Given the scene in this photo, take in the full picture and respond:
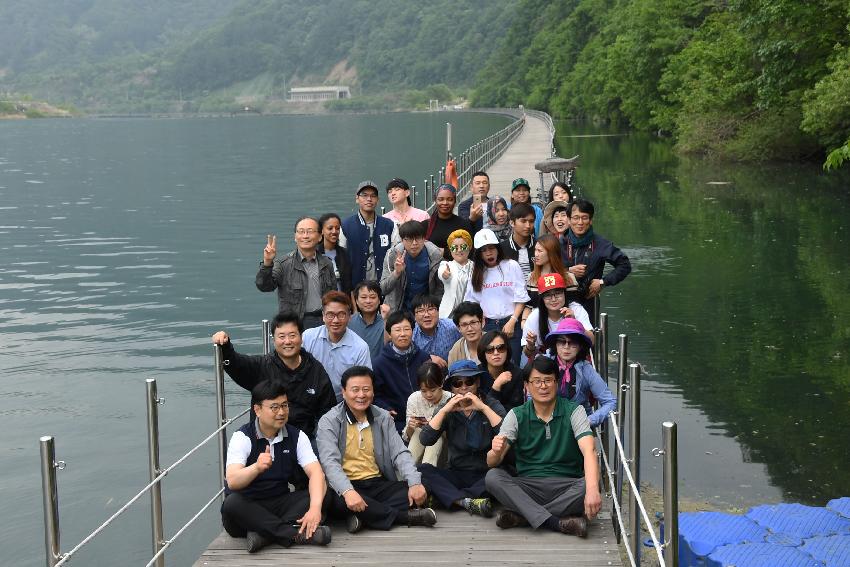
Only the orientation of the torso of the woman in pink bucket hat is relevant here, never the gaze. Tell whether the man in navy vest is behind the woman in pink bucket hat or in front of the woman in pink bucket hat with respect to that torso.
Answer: in front

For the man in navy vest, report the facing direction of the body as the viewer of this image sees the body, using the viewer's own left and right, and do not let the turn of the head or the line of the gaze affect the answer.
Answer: facing the viewer and to the right of the viewer

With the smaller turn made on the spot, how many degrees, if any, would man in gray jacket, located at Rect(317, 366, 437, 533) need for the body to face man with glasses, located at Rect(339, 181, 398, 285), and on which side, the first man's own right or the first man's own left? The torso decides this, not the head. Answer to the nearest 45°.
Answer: approximately 180°

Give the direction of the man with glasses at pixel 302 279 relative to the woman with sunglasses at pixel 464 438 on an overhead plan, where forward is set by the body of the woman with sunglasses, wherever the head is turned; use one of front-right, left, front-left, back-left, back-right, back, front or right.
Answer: back-right

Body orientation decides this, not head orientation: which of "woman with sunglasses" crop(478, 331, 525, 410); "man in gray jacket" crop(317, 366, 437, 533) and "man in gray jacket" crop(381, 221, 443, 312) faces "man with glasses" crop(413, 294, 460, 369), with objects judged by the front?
"man in gray jacket" crop(381, 221, 443, 312)

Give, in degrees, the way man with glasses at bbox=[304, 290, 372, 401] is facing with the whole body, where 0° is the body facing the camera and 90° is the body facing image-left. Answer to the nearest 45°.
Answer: approximately 0°
